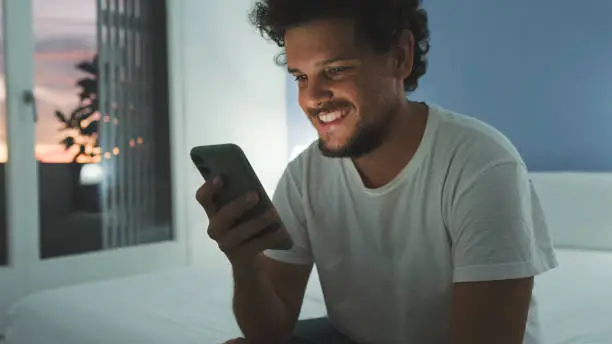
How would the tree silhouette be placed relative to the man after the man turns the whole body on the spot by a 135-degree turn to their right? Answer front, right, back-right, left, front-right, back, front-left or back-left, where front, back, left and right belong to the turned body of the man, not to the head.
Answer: front-left

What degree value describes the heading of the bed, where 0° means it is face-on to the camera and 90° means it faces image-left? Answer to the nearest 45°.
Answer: approximately 45°

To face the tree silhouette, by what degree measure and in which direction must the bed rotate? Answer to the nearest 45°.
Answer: approximately 90° to its right

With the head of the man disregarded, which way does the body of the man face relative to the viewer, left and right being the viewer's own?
facing the viewer and to the left of the viewer

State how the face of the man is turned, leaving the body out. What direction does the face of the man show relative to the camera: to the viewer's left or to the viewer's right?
to the viewer's left
